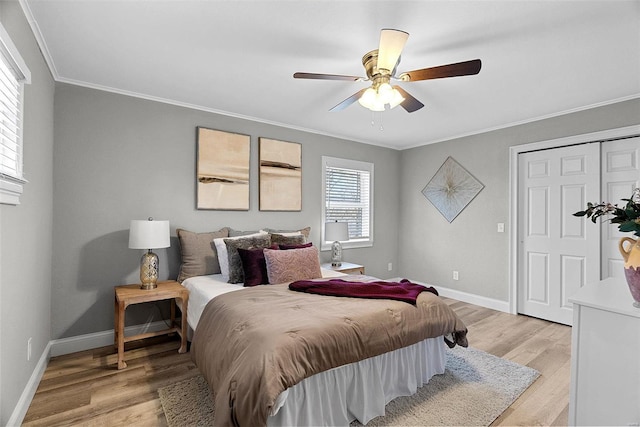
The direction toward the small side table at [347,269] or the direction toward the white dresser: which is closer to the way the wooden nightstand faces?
the white dresser

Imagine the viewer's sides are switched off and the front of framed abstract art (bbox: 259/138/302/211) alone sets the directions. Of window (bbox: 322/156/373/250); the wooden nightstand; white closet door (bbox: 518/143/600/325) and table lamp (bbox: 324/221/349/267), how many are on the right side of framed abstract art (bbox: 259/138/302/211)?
1

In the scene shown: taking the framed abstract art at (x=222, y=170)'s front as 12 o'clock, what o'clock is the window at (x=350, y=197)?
The window is roughly at 10 o'clock from the framed abstract art.

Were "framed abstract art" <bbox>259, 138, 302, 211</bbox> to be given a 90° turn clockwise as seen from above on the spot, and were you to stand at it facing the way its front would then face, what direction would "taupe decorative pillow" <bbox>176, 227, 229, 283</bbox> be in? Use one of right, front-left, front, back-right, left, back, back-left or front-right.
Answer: front

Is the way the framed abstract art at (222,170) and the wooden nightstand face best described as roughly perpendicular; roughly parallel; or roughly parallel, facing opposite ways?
roughly parallel

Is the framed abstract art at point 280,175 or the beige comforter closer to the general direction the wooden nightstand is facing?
the beige comforter

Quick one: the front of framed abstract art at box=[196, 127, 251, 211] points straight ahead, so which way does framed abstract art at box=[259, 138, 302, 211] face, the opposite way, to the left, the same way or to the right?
the same way

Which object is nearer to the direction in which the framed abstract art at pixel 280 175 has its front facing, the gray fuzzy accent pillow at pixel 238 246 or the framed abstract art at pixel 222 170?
the gray fuzzy accent pillow

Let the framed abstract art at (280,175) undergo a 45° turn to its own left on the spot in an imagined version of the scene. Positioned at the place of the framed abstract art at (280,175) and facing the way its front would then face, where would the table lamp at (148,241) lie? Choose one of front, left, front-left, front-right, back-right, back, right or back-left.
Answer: back-right

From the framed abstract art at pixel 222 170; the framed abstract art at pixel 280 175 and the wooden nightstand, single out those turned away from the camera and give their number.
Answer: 0

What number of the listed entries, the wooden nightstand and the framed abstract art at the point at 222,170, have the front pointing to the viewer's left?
0

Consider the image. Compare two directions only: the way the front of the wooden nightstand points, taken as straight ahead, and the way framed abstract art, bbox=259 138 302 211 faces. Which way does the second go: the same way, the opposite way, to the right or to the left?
the same way

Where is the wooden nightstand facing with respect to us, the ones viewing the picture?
facing the viewer and to the right of the viewer
